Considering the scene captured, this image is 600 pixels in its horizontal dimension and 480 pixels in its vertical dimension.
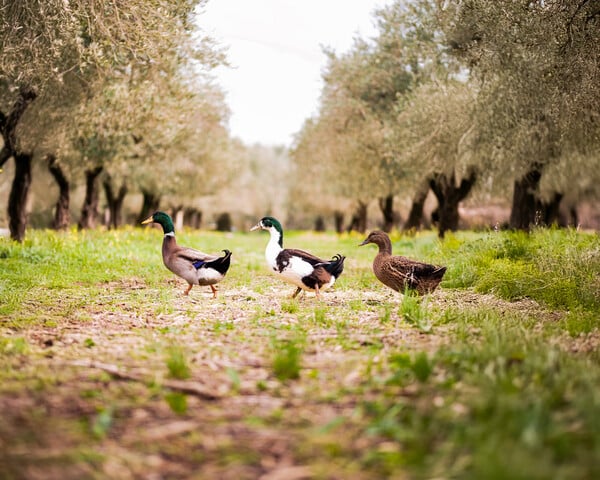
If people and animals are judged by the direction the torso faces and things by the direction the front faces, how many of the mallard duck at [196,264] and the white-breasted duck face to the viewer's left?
2

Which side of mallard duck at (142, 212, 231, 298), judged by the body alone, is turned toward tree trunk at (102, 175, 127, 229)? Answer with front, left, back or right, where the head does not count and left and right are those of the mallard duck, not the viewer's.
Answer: right

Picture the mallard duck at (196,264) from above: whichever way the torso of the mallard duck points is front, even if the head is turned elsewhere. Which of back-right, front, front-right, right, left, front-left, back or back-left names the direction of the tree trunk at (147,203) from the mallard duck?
right

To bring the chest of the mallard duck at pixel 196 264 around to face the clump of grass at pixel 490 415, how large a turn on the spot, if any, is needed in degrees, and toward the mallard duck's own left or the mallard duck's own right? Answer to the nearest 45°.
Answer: approximately 90° to the mallard duck's own left

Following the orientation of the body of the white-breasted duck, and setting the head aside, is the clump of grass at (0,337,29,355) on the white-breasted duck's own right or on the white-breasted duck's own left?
on the white-breasted duck's own left

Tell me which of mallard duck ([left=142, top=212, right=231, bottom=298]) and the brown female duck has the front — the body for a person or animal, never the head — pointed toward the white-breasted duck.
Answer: the brown female duck

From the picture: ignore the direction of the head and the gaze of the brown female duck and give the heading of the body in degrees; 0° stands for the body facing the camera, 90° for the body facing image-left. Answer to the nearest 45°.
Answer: approximately 90°

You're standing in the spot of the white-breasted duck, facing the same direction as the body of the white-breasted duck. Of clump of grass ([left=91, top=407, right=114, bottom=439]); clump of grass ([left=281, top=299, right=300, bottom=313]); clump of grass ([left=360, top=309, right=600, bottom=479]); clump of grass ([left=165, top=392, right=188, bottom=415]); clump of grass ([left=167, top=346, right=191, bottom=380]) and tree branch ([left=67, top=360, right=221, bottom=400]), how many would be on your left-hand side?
6

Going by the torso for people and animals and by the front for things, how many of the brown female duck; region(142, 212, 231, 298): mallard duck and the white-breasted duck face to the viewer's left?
3

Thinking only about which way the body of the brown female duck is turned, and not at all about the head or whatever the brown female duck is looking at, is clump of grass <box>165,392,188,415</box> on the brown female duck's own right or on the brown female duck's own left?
on the brown female duck's own left

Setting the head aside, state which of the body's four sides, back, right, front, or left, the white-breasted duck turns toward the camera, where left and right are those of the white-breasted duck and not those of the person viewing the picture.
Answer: left

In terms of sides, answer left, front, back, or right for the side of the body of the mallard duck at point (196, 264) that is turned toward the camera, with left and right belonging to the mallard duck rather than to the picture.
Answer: left
